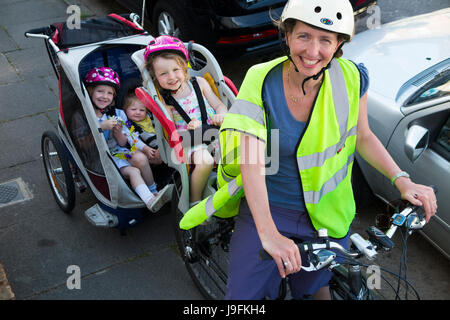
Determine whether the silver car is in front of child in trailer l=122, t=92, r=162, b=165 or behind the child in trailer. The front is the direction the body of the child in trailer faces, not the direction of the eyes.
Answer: in front

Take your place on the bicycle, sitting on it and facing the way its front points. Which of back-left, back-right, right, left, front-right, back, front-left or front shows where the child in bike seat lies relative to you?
back

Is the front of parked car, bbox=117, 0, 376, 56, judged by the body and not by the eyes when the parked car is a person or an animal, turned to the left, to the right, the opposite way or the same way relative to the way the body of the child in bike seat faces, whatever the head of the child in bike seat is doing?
the opposite way

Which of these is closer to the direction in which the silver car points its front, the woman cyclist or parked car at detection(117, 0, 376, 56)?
the parked car

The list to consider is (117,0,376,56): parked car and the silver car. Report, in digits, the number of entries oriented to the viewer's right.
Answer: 0

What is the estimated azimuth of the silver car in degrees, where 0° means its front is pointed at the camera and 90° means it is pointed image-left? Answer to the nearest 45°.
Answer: approximately 135°

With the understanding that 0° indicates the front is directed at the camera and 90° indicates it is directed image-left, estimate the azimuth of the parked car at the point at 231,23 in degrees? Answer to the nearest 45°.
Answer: approximately 135°
